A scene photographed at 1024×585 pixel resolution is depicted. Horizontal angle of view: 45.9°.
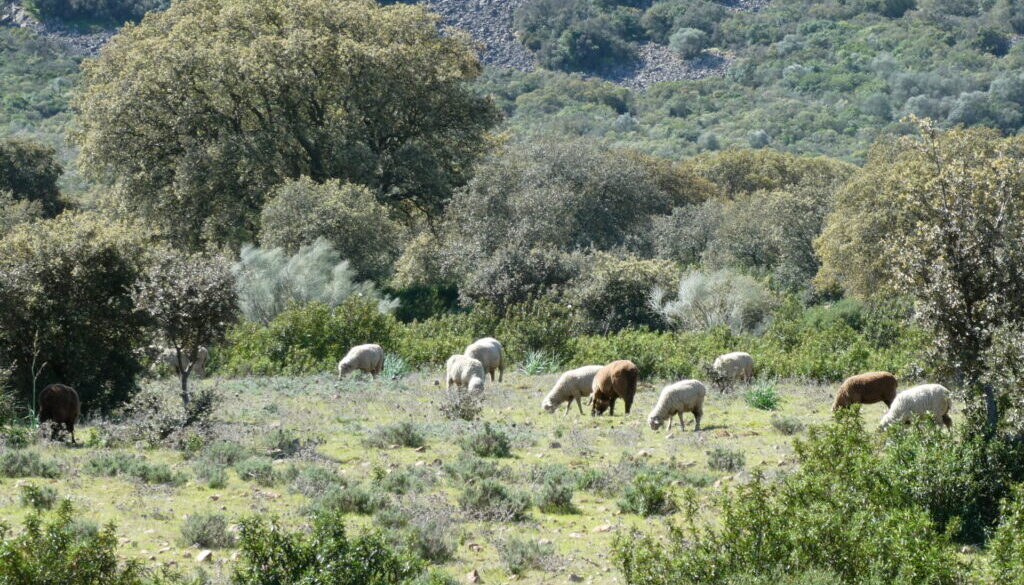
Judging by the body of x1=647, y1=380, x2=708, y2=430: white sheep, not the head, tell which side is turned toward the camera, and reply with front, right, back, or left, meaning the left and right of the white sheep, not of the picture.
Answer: left

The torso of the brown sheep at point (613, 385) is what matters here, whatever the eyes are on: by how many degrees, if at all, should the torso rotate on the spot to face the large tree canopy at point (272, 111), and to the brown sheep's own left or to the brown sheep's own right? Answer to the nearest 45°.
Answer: approximately 90° to the brown sheep's own right

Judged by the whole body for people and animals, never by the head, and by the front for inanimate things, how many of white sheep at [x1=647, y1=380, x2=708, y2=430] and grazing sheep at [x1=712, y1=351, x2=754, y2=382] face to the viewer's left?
2

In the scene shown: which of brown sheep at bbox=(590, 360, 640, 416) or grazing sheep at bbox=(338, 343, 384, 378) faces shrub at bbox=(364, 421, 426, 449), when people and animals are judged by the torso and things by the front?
the brown sheep

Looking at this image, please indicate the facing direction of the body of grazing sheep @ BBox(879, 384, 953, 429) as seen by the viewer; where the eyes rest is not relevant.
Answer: to the viewer's left

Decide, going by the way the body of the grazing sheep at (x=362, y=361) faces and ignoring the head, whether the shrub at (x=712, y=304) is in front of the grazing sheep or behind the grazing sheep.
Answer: behind

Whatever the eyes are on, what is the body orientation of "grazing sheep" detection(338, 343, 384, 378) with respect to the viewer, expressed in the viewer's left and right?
facing to the left of the viewer

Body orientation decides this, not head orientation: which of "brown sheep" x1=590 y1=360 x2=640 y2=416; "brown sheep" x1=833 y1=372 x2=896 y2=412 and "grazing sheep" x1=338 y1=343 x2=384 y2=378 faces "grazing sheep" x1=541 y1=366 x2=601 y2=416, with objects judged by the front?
"brown sheep" x1=833 y1=372 x2=896 y2=412

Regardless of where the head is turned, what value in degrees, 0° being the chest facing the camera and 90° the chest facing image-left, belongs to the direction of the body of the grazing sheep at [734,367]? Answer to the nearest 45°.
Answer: approximately 90°

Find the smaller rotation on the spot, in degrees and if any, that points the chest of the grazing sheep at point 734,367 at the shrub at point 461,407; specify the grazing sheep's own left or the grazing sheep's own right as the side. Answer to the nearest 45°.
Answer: approximately 45° to the grazing sheep's own left

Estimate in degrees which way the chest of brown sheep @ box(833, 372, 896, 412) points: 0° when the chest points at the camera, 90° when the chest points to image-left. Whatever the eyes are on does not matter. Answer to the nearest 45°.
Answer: approximately 90°

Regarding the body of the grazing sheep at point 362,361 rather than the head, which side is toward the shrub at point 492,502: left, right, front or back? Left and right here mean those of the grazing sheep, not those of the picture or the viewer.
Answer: left
